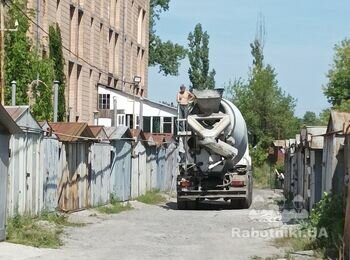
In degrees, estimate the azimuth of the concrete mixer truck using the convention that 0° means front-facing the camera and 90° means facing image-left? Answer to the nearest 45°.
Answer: approximately 180°

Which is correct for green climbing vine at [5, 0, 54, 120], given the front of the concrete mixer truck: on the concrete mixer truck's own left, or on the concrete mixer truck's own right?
on the concrete mixer truck's own left

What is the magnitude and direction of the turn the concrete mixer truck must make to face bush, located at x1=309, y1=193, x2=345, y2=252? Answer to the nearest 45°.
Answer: approximately 180°
